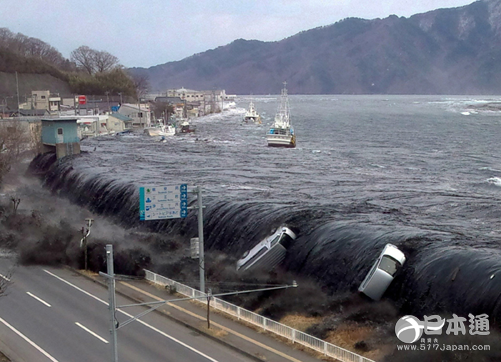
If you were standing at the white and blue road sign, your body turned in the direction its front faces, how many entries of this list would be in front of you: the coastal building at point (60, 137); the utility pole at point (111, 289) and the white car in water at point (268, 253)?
1

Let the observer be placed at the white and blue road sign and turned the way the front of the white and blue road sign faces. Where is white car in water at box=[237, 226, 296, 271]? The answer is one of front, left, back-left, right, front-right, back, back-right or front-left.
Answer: back-left

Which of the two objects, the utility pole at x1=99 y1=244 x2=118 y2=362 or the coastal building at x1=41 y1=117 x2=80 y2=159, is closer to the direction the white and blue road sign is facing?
the utility pole

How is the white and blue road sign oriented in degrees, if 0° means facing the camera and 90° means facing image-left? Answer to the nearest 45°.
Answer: approximately 0°

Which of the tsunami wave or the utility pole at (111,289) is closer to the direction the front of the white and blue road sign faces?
the utility pole

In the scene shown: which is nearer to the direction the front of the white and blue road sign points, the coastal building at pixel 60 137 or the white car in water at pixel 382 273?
the white car in water

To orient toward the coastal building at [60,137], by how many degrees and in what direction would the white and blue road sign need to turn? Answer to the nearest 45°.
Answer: approximately 180°

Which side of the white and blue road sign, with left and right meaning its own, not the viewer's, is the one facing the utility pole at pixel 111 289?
front

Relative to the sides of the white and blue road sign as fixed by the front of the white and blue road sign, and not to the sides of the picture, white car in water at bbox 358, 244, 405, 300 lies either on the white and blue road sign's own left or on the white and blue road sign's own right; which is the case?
on the white and blue road sign's own left
